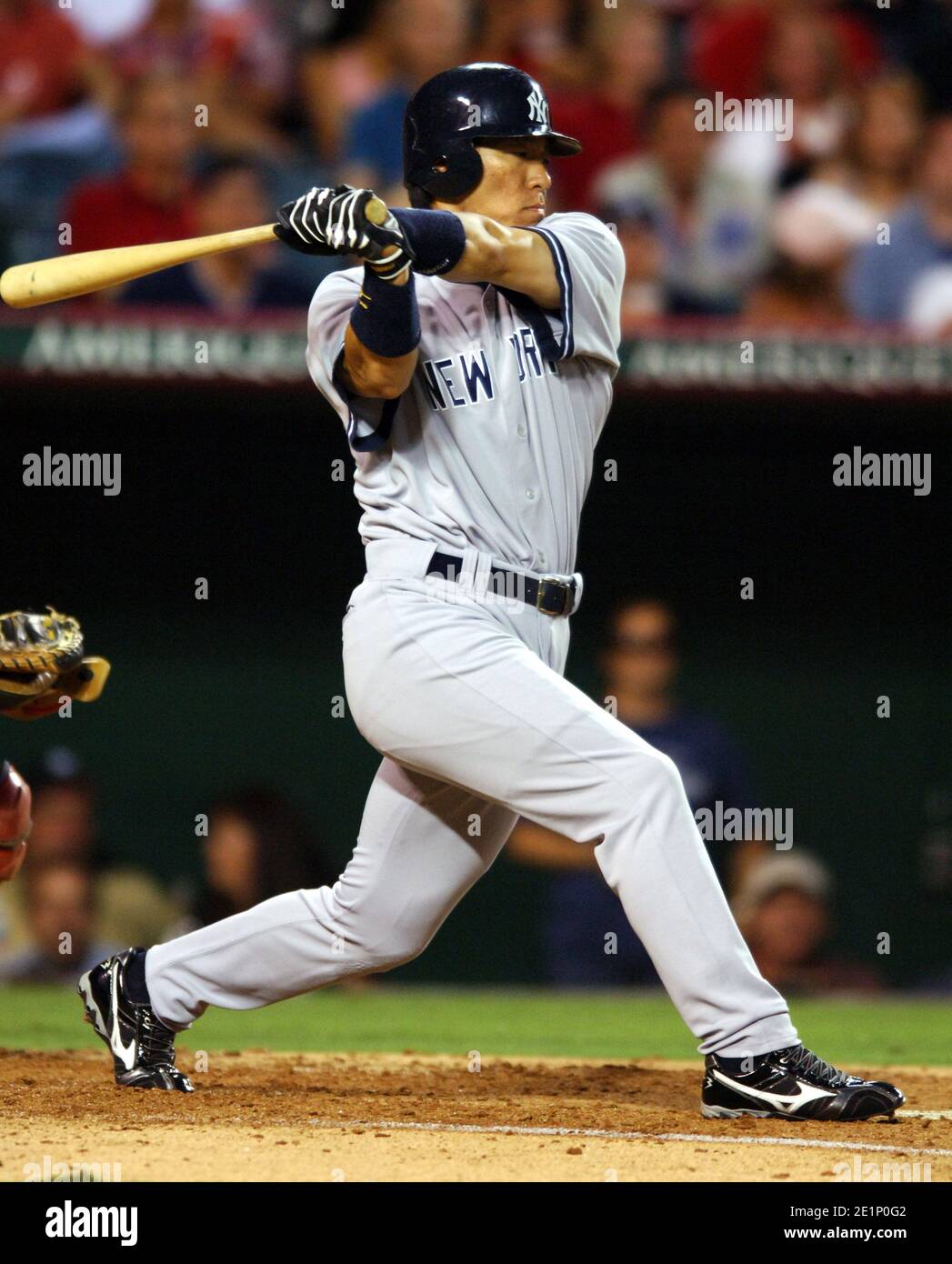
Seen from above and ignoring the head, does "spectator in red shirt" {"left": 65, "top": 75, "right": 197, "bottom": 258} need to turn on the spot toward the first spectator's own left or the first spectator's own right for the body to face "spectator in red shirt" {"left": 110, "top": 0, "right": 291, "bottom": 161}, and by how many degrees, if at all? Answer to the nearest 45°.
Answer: approximately 180°

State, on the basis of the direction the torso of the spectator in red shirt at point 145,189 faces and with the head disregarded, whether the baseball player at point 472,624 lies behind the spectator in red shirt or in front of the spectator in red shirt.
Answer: in front

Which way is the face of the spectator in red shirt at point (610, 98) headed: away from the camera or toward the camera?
toward the camera

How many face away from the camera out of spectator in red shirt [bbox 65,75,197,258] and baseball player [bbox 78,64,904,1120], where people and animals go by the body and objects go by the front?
0

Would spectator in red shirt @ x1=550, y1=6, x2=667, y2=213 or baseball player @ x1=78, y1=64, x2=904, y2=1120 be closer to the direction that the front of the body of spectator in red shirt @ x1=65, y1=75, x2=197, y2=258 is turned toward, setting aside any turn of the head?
the baseball player

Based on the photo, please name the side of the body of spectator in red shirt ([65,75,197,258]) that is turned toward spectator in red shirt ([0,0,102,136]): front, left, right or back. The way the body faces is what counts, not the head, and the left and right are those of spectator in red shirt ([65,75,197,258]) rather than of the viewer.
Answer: back

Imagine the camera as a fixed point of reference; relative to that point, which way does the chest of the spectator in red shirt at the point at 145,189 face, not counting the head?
toward the camera

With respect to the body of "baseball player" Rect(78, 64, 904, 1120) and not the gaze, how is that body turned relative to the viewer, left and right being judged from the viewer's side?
facing the viewer and to the right of the viewer

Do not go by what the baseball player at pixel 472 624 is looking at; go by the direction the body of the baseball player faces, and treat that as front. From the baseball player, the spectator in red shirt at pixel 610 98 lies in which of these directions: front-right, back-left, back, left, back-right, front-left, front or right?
back-left

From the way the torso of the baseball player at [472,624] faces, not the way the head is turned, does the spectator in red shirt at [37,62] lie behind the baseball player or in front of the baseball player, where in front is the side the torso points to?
behind

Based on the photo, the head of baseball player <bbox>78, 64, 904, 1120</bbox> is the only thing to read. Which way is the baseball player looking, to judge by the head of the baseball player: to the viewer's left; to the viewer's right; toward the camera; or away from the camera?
to the viewer's right
